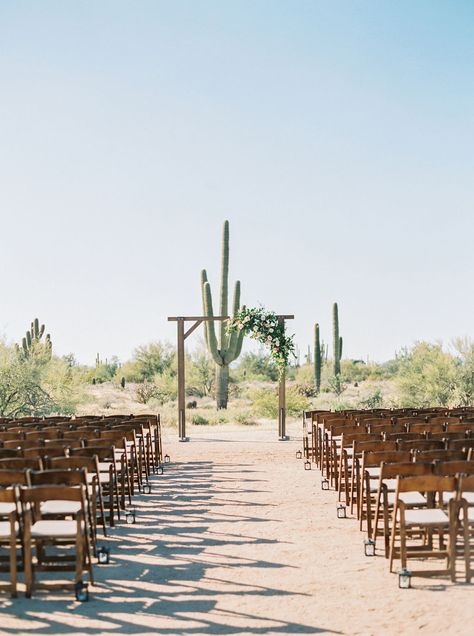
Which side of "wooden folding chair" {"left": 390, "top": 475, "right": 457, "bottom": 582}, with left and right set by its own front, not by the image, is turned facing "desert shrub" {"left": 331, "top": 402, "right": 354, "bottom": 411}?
front

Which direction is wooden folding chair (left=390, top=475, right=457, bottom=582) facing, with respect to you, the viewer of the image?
facing away from the viewer

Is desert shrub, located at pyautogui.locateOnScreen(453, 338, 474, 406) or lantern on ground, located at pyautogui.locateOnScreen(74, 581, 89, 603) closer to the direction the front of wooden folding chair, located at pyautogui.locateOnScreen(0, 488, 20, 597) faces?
the desert shrub

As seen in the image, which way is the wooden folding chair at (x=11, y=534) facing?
away from the camera

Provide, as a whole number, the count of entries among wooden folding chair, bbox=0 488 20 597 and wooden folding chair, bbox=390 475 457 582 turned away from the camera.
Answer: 2

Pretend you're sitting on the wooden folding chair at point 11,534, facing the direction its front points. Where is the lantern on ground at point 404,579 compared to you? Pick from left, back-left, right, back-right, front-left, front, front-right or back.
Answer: right

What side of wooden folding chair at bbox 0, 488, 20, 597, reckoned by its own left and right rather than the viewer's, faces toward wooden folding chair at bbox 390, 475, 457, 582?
right

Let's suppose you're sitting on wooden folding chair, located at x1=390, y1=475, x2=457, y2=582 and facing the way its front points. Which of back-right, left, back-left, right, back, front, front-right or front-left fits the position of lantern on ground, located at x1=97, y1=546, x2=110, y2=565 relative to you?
left

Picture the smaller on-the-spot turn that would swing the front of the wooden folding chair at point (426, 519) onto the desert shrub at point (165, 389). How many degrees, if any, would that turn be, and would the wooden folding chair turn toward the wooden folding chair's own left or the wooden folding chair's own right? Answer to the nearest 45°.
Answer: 0° — it already faces it

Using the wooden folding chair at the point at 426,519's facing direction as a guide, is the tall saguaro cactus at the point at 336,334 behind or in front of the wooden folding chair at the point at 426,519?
in front

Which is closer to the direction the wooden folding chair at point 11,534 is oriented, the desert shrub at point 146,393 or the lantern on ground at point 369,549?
the desert shrub

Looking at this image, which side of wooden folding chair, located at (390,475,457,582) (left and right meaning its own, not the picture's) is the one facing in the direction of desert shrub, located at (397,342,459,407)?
front

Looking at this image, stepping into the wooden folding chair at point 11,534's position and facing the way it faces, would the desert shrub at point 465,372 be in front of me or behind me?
in front

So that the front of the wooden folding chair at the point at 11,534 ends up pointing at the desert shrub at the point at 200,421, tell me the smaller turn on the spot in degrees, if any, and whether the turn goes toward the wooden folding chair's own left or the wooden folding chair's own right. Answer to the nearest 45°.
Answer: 0° — it already faces it
